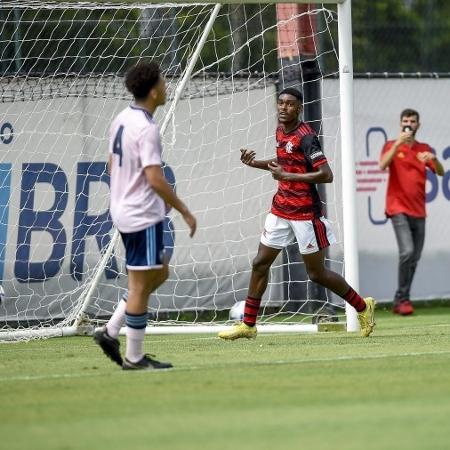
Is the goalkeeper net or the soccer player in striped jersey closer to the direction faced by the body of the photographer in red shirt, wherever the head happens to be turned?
the soccer player in striped jersey

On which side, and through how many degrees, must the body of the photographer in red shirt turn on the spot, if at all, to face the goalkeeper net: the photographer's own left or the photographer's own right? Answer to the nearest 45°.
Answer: approximately 45° to the photographer's own right

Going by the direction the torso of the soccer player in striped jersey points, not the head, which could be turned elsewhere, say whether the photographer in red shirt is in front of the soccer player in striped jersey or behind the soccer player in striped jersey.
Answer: behind

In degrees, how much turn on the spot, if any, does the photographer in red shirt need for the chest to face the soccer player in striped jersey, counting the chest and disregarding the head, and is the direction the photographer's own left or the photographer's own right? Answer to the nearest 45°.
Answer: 0° — they already face them

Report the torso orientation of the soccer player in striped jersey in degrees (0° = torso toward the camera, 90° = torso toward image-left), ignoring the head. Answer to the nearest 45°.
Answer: approximately 45°
